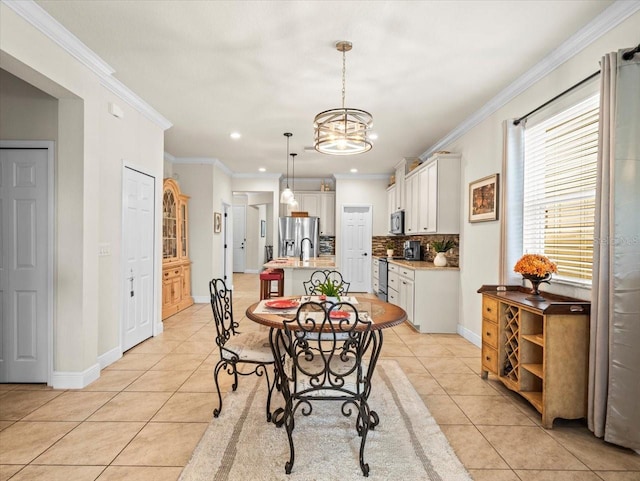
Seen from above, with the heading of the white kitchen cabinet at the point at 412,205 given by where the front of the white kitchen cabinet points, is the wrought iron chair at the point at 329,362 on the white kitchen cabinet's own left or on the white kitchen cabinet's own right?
on the white kitchen cabinet's own left

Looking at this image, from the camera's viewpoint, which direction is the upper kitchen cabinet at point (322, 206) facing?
toward the camera

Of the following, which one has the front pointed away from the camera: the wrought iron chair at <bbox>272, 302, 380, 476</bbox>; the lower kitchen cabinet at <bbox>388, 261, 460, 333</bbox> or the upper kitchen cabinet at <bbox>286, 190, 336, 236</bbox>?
the wrought iron chair

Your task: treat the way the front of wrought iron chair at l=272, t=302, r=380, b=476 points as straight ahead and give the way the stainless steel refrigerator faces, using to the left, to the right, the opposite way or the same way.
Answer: the opposite way

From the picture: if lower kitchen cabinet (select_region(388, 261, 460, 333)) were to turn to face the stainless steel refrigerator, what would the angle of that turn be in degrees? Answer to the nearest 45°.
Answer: approximately 45° to its right

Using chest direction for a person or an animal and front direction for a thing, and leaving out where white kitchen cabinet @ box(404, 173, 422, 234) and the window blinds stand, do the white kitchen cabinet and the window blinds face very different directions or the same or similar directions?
same or similar directions

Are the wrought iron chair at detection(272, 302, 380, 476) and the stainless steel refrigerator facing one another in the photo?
yes

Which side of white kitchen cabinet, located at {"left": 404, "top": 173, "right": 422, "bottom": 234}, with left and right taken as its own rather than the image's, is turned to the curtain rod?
left

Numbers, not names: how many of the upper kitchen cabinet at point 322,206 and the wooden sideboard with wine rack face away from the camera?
0

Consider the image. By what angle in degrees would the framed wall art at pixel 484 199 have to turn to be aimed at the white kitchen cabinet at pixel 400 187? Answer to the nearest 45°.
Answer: approximately 90° to its right

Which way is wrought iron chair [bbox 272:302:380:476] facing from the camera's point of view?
away from the camera

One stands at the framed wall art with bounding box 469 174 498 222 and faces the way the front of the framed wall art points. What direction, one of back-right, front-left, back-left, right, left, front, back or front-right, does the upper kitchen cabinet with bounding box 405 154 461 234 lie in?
right

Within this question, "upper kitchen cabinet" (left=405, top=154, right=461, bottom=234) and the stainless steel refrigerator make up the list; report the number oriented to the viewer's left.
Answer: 1

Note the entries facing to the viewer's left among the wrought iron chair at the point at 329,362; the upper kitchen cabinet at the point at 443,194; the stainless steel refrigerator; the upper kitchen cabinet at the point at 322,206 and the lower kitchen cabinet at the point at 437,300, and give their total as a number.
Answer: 2

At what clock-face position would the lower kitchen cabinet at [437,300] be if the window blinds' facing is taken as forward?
The lower kitchen cabinet is roughly at 3 o'clock from the window blinds.

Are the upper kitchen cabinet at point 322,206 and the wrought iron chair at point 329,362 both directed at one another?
yes

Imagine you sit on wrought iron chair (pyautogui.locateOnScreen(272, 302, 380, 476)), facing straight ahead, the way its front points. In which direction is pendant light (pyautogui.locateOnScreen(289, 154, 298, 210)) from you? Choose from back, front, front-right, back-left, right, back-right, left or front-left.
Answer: front

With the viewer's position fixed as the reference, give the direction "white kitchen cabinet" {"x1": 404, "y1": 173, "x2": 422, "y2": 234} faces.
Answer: facing to the left of the viewer

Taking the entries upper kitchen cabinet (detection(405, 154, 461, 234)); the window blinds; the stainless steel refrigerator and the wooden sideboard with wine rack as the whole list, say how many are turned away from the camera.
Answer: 0

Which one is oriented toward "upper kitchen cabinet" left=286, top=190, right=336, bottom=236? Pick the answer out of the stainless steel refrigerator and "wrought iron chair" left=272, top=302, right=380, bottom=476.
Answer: the wrought iron chair

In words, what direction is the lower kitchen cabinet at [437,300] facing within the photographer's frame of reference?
facing to the left of the viewer

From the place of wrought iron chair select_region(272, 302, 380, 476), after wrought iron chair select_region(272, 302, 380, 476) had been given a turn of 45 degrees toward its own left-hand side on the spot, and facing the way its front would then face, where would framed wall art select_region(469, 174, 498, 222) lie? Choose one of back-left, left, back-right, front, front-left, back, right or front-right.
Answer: right
